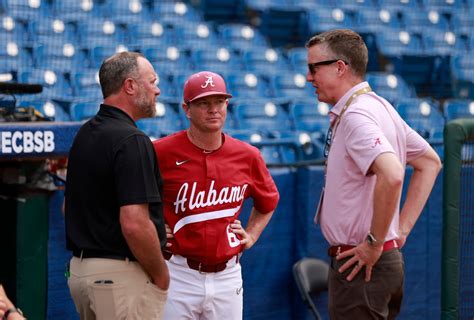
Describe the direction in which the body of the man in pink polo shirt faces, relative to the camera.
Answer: to the viewer's left

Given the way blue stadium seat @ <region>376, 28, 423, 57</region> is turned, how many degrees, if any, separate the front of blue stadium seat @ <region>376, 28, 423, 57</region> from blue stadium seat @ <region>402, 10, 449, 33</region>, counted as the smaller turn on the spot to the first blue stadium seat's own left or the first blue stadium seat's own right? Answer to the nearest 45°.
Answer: approximately 180°

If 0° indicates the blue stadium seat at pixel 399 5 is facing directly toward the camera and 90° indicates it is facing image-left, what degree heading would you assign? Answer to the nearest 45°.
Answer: approximately 0°

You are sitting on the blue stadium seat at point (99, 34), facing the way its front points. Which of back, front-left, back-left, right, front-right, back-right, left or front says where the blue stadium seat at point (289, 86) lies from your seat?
left

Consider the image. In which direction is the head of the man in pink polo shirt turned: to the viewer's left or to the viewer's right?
to the viewer's left

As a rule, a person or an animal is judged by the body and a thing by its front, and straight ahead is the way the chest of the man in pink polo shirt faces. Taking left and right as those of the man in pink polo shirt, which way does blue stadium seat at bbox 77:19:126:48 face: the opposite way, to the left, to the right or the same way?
to the left

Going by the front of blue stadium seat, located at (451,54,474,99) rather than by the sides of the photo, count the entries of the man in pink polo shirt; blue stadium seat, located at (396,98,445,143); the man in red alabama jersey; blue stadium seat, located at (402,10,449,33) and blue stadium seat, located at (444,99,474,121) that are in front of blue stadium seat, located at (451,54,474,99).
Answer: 4

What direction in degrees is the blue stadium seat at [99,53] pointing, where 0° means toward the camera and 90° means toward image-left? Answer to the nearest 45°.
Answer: approximately 0°

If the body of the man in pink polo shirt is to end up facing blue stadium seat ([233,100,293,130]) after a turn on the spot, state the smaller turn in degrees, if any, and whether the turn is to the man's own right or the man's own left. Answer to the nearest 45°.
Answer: approximately 90° to the man's own right

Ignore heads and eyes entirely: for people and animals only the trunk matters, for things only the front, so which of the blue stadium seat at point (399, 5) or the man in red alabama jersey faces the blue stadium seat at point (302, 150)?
the blue stadium seat at point (399, 5)

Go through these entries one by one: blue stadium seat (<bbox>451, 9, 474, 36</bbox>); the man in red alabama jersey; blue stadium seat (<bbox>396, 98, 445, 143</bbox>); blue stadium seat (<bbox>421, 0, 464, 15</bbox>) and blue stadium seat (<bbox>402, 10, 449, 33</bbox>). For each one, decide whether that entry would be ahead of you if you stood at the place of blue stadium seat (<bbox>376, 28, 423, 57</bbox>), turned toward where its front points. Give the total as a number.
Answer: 2
